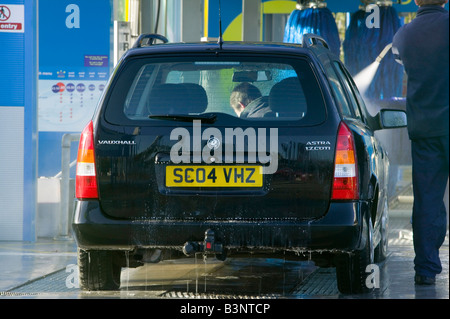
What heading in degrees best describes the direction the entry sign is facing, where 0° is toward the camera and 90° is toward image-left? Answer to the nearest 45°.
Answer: approximately 0°

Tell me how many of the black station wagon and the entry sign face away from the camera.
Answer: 1

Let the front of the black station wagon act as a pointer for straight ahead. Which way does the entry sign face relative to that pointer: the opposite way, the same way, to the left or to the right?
the opposite way

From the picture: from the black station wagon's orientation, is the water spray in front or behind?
in front

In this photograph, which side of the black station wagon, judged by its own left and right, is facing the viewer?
back

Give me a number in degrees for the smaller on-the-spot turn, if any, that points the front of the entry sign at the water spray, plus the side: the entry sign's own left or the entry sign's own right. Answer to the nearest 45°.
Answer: approximately 90° to the entry sign's own left
